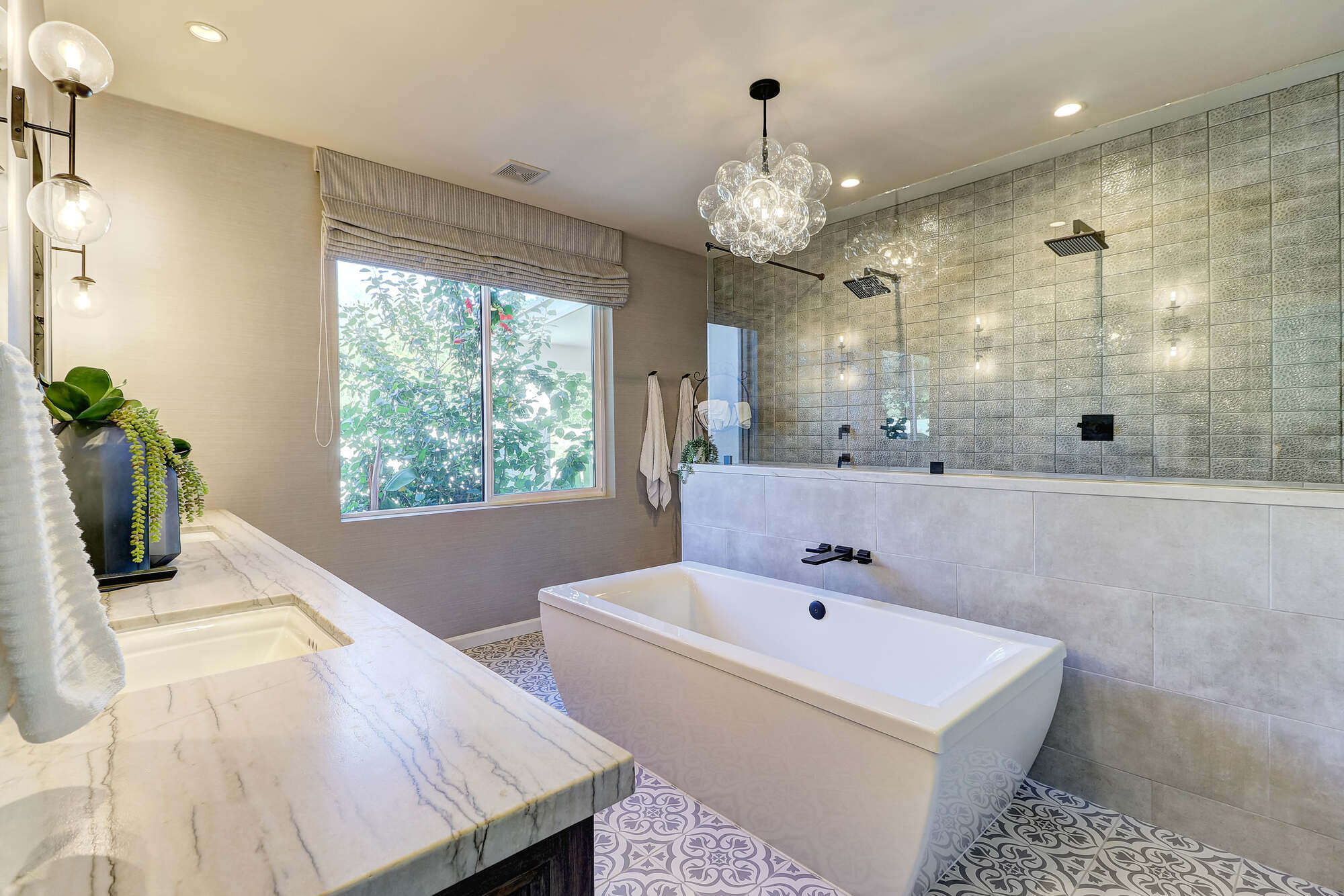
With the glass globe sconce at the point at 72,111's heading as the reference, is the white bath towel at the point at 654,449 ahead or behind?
ahead

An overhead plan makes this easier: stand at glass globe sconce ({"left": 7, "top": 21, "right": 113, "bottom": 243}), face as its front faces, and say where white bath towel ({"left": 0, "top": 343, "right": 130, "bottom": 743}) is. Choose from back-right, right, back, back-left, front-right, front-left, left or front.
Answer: right

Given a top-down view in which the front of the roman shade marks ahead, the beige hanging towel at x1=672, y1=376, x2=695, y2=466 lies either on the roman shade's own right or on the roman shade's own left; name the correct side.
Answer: on the roman shade's own left

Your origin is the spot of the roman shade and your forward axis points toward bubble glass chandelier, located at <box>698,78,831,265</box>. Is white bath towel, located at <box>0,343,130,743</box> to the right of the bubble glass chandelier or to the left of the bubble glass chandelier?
right

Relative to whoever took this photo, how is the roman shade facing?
facing the viewer and to the right of the viewer

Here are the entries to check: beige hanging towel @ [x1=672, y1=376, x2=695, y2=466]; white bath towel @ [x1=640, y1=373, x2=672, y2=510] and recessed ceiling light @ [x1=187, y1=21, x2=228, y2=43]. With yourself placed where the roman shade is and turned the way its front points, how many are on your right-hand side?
1

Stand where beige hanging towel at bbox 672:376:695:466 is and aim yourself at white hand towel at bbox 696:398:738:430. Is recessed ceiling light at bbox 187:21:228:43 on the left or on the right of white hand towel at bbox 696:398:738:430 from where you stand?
right

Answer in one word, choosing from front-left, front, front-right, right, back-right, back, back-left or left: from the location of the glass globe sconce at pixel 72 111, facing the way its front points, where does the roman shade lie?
front-left

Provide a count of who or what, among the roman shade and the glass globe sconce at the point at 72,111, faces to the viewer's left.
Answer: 0

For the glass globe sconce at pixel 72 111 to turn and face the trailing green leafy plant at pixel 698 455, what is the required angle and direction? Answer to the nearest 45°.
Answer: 0° — it already faces it

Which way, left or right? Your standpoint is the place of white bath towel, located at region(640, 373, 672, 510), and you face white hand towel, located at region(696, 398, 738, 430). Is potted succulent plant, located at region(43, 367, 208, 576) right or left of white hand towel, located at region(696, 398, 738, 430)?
right

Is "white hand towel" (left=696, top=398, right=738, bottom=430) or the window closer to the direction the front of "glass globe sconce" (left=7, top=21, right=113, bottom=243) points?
the white hand towel

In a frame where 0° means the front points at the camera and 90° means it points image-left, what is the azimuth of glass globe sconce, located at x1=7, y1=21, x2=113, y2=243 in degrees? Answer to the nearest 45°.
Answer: approximately 270°

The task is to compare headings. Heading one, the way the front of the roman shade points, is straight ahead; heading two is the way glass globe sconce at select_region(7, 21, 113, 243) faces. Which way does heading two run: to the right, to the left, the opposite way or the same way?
to the left

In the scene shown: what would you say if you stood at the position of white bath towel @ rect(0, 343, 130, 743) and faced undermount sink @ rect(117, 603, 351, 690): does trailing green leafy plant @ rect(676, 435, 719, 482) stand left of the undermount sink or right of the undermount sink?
right
